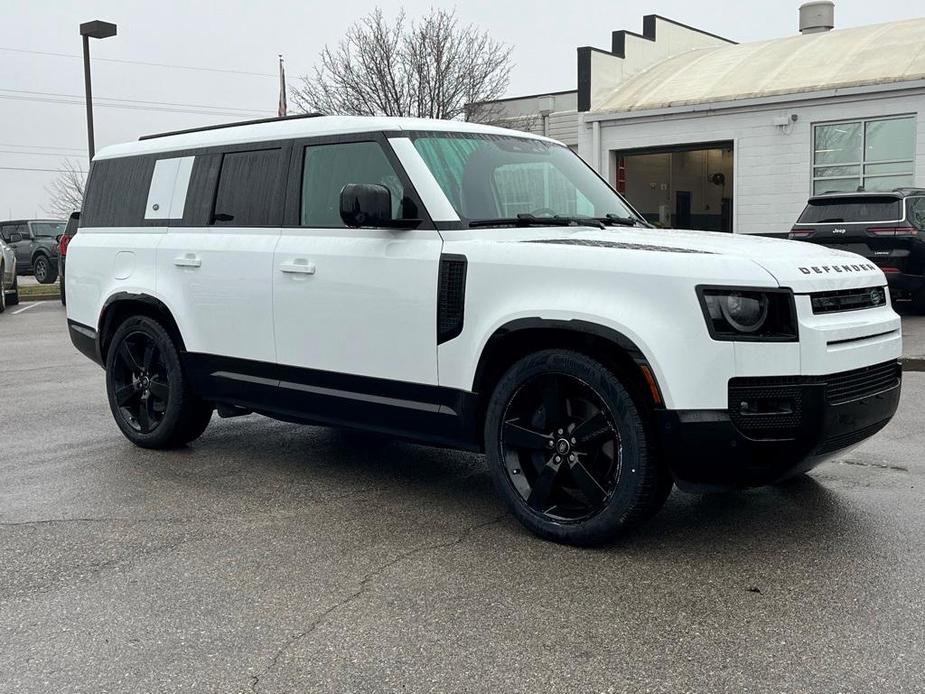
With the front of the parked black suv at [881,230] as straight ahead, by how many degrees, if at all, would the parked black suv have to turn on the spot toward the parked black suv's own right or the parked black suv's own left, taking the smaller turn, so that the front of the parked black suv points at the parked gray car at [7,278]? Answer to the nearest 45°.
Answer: approximately 135° to the parked black suv's own left

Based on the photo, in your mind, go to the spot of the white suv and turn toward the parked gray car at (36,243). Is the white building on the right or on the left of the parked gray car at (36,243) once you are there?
right

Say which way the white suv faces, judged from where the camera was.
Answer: facing the viewer and to the right of the viewer

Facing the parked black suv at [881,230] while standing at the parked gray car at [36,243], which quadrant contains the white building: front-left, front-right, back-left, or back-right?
front-left

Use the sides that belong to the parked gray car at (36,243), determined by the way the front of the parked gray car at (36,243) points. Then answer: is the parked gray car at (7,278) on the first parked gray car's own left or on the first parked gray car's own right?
on the first parked gray car's own right

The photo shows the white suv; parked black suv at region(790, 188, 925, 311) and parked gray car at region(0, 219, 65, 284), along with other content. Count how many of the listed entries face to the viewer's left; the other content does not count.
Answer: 0

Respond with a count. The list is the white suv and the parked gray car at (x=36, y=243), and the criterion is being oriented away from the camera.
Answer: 0

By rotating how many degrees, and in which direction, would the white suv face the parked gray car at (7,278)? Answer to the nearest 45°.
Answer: approximately 180°

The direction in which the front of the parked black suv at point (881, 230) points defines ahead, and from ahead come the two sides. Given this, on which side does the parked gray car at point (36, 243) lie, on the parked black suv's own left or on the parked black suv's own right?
on the parked black suv's own left
